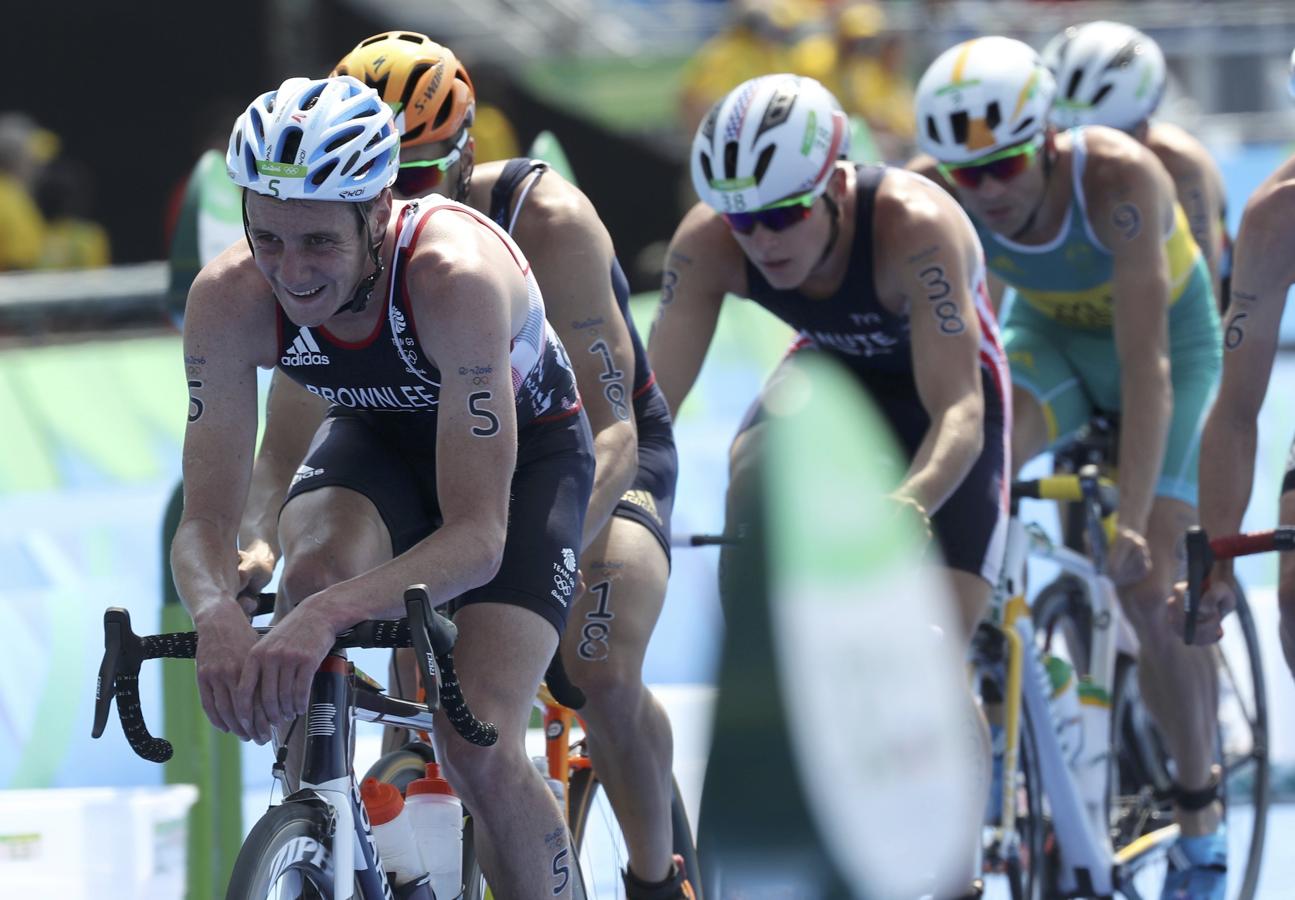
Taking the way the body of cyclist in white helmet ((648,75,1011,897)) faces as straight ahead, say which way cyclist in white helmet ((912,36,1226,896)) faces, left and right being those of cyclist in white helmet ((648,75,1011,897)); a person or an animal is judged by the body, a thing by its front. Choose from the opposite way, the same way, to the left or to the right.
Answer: the same way

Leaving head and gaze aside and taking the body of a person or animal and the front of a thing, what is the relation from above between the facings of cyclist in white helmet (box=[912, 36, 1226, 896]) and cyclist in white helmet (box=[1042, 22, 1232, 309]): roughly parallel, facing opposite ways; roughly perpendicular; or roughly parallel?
roughly parallel

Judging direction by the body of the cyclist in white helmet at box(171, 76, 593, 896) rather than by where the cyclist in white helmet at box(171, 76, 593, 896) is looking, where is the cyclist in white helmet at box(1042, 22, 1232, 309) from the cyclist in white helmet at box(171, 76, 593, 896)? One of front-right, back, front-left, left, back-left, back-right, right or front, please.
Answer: back

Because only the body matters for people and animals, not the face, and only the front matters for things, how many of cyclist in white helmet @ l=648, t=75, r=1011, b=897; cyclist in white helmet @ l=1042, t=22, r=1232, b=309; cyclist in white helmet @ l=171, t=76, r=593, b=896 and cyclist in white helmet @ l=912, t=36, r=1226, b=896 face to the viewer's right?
0

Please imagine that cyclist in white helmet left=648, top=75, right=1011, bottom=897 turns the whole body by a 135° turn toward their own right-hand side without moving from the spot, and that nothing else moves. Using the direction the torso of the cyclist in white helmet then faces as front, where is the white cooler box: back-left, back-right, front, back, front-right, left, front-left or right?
left

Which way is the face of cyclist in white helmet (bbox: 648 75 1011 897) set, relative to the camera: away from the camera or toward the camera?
toward the camera

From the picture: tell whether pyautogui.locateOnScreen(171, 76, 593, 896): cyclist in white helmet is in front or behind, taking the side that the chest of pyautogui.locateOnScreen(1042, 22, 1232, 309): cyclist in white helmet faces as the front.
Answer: in front

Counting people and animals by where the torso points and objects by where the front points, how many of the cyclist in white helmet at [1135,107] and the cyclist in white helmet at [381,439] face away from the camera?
0

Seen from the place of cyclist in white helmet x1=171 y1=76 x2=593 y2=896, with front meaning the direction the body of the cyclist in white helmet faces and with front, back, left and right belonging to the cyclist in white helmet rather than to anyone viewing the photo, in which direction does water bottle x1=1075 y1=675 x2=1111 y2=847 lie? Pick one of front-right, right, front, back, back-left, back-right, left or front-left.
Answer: back

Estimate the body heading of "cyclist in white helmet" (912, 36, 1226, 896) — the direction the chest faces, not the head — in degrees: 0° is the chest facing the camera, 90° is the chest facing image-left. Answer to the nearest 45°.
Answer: approximately 45°

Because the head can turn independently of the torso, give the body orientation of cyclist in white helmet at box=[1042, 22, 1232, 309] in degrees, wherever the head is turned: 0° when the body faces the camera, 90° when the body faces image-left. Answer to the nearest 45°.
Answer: approximately 45°

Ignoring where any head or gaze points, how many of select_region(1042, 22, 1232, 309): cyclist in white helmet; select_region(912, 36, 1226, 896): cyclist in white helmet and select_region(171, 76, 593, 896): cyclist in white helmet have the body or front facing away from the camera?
0

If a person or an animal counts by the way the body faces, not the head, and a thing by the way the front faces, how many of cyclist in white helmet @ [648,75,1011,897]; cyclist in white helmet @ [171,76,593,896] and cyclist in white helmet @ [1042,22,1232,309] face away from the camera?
0

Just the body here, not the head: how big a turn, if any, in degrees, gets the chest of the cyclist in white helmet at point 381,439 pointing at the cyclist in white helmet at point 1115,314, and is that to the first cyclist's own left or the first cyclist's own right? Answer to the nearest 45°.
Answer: approximately 180°

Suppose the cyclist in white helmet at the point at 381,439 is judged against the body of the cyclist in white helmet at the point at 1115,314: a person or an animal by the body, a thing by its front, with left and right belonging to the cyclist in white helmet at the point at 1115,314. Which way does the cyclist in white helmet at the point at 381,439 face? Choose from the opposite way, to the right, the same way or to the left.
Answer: the same way

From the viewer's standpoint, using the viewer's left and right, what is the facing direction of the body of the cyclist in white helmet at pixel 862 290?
facing the viewer and to the left of the viewer
